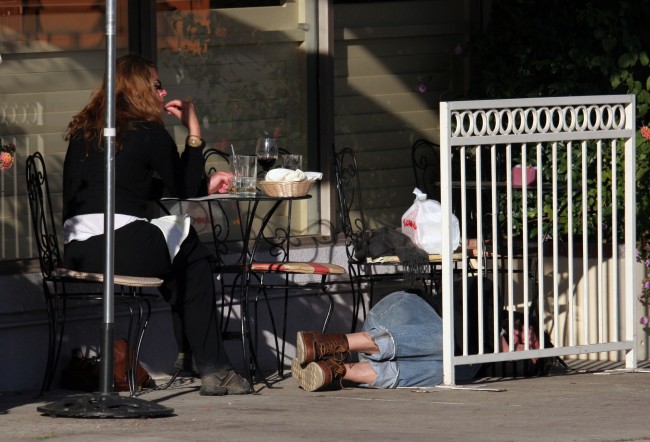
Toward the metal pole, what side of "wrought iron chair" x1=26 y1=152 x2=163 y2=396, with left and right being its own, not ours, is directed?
right

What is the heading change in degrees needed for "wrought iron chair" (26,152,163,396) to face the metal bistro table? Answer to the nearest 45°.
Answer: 0° — it already faces it

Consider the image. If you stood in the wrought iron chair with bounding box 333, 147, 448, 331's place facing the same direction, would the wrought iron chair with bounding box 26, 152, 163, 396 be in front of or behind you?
behind

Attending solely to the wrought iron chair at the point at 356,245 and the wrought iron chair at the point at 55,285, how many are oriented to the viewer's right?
2

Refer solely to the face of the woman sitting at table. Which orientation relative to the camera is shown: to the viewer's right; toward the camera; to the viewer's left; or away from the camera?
to the viewer's right

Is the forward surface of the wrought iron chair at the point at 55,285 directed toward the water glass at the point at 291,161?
yes

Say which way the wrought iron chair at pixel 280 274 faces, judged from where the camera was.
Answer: facing away from the viewer and to the right of the viewer

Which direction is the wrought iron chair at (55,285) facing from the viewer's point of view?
to the viewer's right

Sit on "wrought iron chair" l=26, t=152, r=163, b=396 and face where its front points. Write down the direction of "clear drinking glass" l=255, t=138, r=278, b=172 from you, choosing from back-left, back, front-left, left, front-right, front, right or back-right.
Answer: front

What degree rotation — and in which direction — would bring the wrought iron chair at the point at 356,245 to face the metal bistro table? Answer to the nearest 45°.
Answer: approximately 135° to its right

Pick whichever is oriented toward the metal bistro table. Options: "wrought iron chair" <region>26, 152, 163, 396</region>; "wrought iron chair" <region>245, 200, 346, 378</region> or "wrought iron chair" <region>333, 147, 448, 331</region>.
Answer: "wrought iron chair" <region>26, 152, 163, 396</region>

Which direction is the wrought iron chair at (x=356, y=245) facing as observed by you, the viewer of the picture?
facing to the right of the viewer
